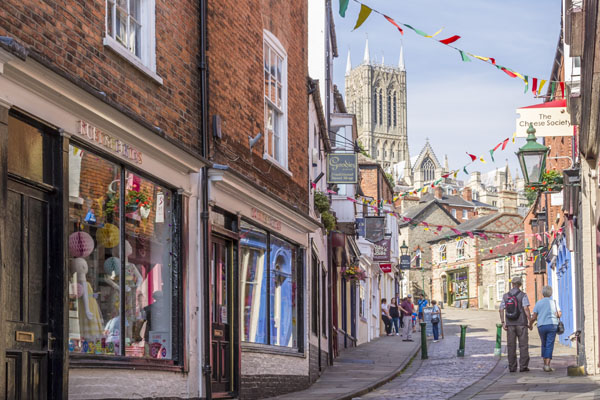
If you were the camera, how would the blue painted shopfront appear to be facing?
facing to the left of the viewer

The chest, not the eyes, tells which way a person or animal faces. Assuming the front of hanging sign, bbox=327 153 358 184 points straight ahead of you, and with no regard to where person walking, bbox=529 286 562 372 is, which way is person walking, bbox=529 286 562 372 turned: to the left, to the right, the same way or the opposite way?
the opposite way

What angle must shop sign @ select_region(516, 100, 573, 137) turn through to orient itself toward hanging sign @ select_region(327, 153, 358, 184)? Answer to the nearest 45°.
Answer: approximately 135° to its right

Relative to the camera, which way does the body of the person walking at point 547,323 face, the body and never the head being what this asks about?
away from the camera

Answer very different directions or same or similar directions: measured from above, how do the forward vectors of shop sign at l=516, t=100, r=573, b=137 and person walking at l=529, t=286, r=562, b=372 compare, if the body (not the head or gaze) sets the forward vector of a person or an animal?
very different directions

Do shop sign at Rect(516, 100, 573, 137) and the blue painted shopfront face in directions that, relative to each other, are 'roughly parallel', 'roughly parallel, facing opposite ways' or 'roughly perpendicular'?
roughly perpendicular

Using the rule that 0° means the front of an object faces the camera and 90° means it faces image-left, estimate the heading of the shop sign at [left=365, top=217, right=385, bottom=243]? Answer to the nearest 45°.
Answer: approximately 0°

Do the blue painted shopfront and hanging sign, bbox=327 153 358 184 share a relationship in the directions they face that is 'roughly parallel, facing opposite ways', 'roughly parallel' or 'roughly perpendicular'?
roughly perpendicular

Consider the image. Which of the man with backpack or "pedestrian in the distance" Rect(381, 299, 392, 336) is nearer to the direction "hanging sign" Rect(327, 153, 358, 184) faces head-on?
the man with backpack
